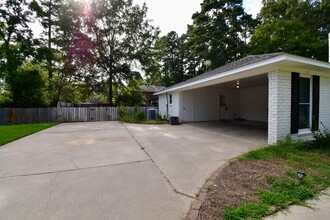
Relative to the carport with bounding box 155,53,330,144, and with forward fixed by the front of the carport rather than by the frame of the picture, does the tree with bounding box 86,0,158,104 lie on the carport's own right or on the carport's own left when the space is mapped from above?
on the carport's own right

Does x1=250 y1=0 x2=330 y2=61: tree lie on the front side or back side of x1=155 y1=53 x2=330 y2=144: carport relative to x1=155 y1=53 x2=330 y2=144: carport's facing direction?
on the back side

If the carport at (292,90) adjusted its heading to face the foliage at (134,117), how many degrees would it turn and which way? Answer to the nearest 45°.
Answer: approximately 90° to its right

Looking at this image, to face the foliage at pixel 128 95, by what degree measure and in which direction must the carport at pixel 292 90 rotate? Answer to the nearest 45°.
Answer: approximately 90° to its right

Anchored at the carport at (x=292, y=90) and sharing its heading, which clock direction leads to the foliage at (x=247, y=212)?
The foliage is roughly at 11 o'clock from the carport.

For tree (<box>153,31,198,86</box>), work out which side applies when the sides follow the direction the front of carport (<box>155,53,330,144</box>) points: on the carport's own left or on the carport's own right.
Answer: on the carport's own right

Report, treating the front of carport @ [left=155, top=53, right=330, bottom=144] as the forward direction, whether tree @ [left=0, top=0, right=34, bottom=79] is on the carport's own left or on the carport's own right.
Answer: on the carport's own right

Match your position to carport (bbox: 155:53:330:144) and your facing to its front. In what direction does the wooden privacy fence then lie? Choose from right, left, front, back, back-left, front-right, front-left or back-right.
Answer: front-right

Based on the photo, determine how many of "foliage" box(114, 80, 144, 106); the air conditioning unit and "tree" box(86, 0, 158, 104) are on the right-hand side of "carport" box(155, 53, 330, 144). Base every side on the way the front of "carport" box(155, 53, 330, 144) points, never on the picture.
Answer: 3

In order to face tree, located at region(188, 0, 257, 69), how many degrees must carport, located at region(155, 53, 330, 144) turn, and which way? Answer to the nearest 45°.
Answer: approximately 135° to its right

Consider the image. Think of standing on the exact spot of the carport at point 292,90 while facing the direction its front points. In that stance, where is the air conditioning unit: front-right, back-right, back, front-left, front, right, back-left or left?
right

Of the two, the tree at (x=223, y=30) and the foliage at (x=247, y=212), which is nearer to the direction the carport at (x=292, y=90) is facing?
the foliage

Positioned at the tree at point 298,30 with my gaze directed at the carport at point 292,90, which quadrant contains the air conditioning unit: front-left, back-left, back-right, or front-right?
front-right

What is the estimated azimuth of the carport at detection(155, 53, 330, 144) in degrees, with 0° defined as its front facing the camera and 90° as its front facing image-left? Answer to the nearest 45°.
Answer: approximately 45°
